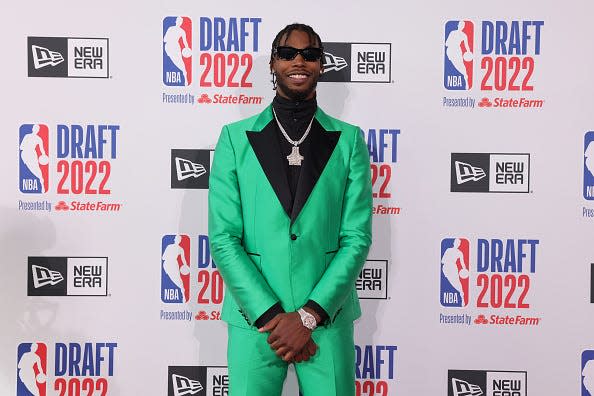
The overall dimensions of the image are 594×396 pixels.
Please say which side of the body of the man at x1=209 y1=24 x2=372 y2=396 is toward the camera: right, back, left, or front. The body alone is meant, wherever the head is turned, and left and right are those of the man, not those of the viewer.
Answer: front
